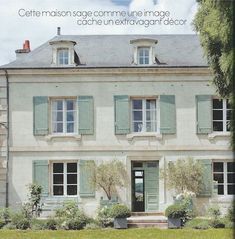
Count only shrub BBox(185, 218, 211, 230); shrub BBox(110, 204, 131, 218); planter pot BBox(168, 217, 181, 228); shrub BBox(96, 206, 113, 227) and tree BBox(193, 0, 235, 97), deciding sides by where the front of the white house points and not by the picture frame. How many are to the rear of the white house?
0

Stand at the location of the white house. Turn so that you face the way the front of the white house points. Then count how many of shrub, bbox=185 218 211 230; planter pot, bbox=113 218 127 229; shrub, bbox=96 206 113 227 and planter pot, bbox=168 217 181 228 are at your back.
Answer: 0

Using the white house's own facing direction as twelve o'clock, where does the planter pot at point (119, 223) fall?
The planter pot is roughly at 12 o'clock from the white house.

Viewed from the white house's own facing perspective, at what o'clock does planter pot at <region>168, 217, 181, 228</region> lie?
The planter pot is roughly at 11 o'clock from the white house.

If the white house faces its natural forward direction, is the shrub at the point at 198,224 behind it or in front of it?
in front

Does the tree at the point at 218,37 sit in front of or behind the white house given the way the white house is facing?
in front

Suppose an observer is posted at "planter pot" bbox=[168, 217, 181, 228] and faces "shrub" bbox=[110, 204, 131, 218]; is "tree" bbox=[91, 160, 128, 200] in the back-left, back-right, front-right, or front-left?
front-right

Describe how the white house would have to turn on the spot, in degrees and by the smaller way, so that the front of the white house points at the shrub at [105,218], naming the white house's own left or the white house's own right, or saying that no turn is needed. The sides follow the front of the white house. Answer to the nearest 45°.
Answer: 0° — it already faces it

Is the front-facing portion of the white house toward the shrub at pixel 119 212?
yes

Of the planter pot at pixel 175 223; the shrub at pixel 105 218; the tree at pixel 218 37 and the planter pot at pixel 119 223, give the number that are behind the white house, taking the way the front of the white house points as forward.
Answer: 0

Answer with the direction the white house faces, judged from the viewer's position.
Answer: facing the viewer

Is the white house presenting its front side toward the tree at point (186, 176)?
no

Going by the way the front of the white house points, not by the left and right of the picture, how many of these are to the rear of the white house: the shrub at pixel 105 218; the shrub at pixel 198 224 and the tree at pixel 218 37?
0

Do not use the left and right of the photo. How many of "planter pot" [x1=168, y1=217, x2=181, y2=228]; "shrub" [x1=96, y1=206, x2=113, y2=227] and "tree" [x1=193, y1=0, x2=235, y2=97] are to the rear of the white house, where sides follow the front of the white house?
0

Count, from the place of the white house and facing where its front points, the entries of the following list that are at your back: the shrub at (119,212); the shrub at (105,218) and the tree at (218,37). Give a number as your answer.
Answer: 0

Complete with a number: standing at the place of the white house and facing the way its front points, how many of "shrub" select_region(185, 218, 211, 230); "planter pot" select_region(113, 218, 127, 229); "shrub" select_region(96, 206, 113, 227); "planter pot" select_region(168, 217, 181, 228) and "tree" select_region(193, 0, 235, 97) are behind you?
0
